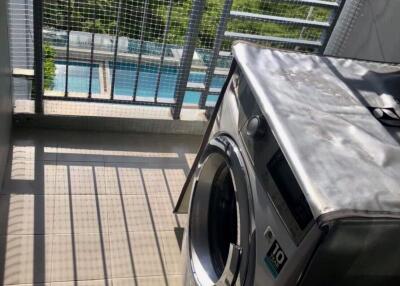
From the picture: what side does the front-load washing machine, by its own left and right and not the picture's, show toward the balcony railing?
right

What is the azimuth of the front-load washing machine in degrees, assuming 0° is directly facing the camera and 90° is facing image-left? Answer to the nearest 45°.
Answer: approximately 45°
